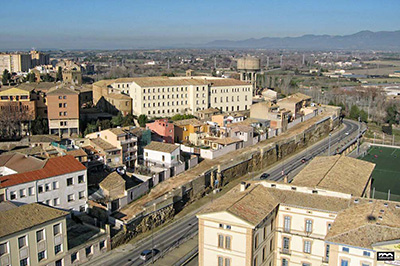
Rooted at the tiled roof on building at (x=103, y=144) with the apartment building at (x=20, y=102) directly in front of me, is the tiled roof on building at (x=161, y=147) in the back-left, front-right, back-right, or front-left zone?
back-right

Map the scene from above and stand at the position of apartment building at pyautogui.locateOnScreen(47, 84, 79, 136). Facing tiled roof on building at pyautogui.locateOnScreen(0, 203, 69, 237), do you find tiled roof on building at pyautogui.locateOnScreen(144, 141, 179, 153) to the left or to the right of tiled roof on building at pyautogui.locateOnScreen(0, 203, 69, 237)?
left

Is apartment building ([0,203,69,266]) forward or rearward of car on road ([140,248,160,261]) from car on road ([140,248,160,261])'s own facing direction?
rearward

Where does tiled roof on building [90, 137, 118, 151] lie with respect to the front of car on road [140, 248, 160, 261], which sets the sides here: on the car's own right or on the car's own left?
on the car's own left

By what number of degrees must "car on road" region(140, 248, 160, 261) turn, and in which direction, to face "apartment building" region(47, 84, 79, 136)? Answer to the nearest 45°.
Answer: approximately 45° to its left

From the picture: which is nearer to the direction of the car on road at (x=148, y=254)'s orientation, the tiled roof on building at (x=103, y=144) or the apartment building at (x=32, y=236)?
the tiled roof on building

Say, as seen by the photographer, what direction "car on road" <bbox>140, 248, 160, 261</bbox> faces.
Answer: facing away from the viewer and to the right of the viewer

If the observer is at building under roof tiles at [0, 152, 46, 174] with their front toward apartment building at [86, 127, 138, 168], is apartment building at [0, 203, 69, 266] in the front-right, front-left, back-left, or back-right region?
back-right
